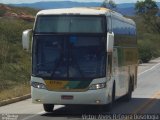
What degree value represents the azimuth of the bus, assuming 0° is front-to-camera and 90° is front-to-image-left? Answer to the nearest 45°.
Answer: approximately 0°
